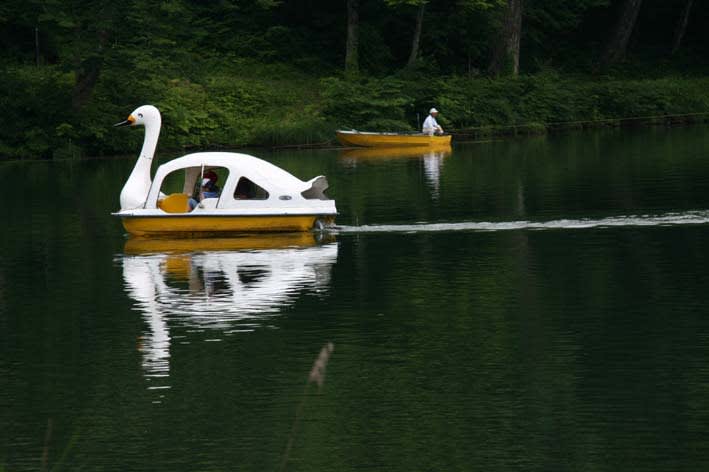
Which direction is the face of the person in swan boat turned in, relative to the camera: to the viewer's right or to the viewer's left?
to the viewer's left

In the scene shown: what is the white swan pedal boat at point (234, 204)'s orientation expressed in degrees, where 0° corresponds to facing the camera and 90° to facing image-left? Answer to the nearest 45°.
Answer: approximately 90°
